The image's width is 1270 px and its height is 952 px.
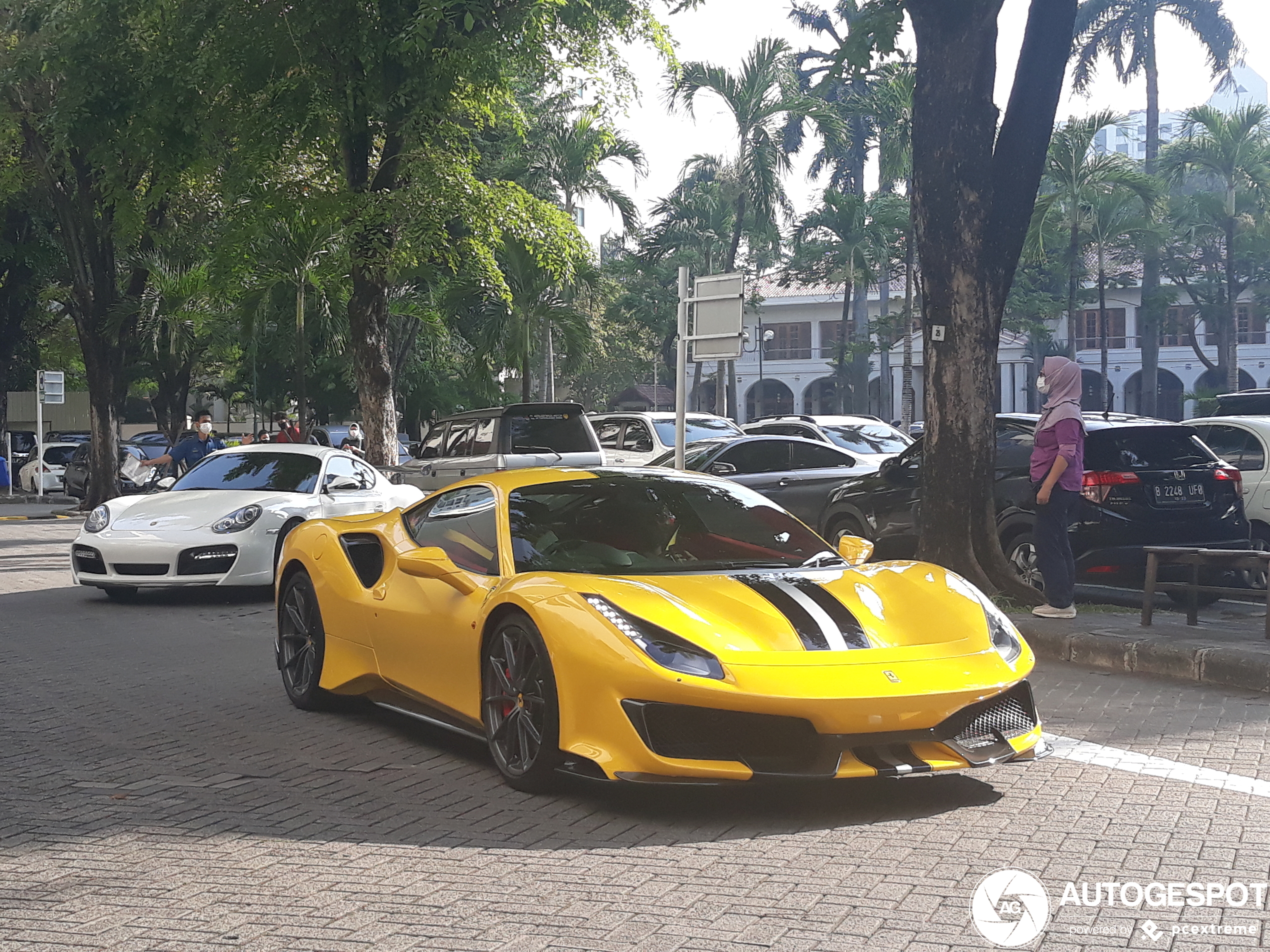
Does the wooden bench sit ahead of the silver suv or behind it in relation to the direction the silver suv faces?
behind

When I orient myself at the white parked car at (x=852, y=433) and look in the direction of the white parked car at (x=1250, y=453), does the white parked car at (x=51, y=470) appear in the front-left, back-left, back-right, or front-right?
back-right

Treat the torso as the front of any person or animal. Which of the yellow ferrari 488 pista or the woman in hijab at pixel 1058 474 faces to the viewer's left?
the woman in hijab

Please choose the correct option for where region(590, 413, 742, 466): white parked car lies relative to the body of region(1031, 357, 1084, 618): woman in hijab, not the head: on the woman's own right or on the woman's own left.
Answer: on the woman's own right

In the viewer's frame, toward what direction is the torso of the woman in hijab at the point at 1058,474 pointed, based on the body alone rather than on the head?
to the viewer's left

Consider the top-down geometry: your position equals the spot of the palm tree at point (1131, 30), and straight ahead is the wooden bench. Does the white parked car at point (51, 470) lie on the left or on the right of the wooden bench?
right

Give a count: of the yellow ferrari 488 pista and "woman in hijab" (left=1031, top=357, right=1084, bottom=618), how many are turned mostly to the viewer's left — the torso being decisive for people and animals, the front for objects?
1

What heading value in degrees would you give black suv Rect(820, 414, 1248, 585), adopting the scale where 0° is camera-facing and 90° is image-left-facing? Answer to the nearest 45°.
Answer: approximately 135°

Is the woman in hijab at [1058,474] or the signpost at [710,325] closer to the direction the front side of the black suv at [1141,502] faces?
the signpost

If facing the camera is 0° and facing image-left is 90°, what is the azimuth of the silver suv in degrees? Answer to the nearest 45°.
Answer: approximately 135°

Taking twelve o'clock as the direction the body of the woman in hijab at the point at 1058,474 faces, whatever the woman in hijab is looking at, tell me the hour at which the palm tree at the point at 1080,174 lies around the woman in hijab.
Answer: The palm tree is roughly at 3 o'clock from the woman in hijab.

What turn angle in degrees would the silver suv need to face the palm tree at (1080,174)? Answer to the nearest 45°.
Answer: approximately 90° to its right

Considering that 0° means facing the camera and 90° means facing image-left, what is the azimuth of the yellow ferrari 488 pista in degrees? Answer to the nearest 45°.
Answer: approximately 315°

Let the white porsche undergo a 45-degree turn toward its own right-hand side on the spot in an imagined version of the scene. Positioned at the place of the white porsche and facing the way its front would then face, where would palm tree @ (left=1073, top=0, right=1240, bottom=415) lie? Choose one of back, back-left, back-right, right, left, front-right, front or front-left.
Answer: back-right
